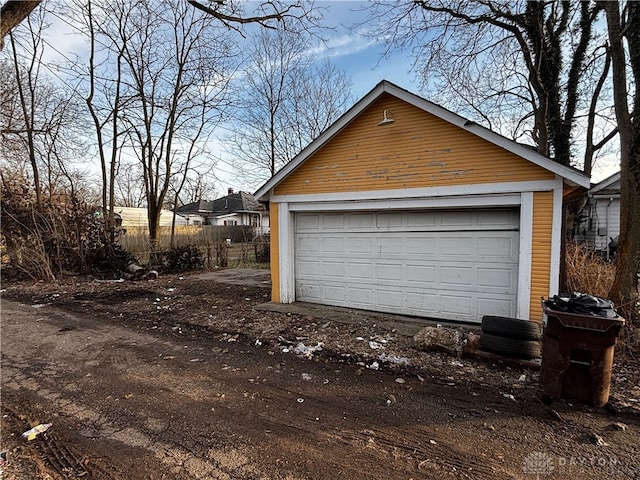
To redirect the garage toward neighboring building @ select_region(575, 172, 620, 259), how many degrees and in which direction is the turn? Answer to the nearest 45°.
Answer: approximately 135° to its left

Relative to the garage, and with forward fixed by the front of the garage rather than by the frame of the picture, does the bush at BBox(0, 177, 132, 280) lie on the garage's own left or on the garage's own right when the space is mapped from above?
on the garage's own right

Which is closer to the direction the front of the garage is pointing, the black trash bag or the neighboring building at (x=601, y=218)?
the black trash bag

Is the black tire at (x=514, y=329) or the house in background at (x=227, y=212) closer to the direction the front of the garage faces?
the black tire

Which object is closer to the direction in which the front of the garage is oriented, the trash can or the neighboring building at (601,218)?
the trash can

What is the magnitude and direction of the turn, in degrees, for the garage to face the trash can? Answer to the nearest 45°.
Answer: approximately 45° to its left

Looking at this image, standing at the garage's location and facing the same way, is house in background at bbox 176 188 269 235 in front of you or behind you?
behind

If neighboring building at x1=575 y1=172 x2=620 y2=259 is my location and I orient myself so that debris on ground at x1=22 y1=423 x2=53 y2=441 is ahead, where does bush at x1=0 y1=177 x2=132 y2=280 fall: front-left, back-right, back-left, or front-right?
front-right

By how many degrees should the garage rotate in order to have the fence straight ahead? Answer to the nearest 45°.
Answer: approximately 135° to its right

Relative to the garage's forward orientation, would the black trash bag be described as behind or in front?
in front

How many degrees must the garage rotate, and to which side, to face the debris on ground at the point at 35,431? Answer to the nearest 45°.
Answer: approximately 45° to its right

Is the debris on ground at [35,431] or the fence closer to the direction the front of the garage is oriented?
the debris on ground

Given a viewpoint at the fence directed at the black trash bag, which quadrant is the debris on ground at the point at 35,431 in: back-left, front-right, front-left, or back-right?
front-right

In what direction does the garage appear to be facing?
toward the camera

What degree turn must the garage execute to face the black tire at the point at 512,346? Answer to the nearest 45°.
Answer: approximately 45° to its left

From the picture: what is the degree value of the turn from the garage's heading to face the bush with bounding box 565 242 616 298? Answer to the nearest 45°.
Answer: approximately 90° to its left
